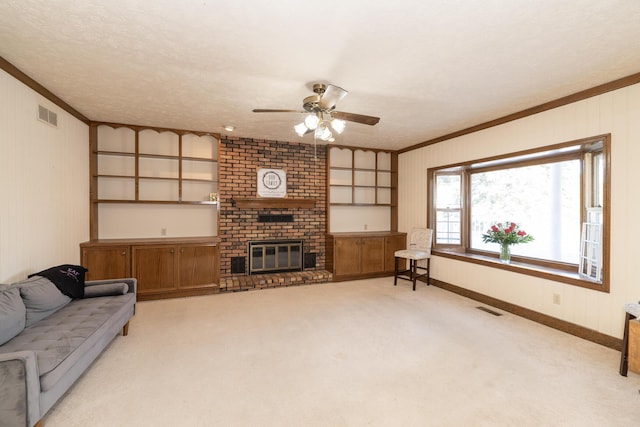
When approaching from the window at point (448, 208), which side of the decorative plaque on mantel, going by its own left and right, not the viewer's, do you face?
left

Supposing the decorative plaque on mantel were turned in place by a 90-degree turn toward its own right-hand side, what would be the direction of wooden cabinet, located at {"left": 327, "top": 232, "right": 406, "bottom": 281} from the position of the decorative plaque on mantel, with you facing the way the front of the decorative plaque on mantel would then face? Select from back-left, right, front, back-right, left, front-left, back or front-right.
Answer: back

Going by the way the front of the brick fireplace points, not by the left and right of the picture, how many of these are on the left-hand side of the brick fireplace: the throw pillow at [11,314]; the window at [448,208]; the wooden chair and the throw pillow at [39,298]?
2

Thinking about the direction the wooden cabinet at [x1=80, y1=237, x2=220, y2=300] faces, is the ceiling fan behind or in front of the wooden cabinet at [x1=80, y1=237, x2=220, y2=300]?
in front

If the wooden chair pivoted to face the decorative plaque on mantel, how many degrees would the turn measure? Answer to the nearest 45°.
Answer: approximately 45° to its right

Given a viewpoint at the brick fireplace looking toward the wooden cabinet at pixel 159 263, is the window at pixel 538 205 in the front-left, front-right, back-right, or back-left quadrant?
back-left

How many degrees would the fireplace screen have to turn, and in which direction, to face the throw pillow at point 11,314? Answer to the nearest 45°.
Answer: approximately 45° to its right

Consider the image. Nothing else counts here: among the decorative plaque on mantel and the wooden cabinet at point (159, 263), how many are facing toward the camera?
2

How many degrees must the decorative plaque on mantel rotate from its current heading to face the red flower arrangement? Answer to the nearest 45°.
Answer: approximately 45° to its left

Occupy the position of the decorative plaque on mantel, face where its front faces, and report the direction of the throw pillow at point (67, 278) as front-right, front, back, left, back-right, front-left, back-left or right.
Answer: front-right

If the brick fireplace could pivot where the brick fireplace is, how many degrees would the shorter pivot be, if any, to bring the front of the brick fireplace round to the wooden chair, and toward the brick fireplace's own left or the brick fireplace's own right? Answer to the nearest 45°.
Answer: approximately 90° to the brick fireplace's own left

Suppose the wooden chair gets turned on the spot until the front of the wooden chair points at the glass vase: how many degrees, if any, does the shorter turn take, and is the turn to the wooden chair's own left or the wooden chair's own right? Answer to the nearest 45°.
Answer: approximately 90° to the wooden chair's own left

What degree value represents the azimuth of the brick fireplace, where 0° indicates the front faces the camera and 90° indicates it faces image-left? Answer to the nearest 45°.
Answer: approximately 0°

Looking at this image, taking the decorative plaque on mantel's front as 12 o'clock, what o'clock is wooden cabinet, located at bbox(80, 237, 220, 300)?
The wooden cabinet is roughly at 2 o'clock from the decorative plaque on mantel.

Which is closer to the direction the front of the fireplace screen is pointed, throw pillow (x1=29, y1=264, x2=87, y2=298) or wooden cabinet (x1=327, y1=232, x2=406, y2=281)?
the throw pillow
